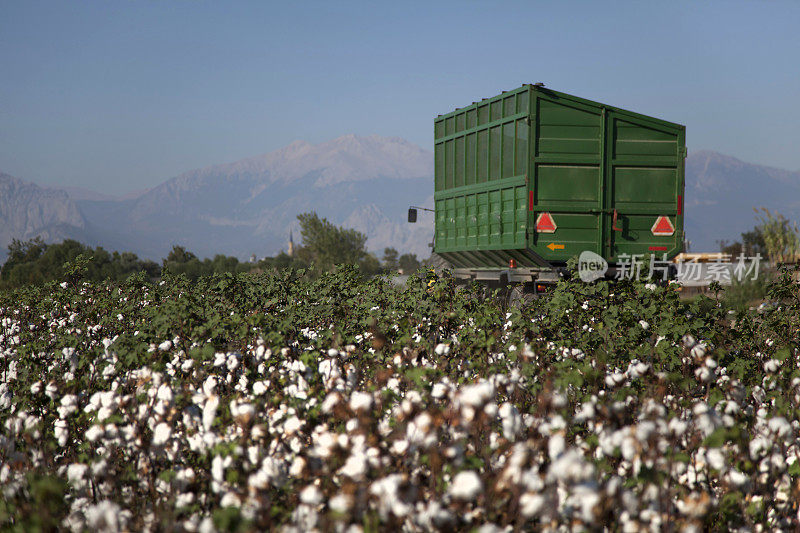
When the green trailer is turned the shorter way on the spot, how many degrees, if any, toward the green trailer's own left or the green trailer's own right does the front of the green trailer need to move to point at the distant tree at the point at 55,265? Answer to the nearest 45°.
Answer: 0° — it already faces it

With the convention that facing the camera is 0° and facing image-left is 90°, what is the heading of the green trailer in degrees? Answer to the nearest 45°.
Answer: approximately 135°
